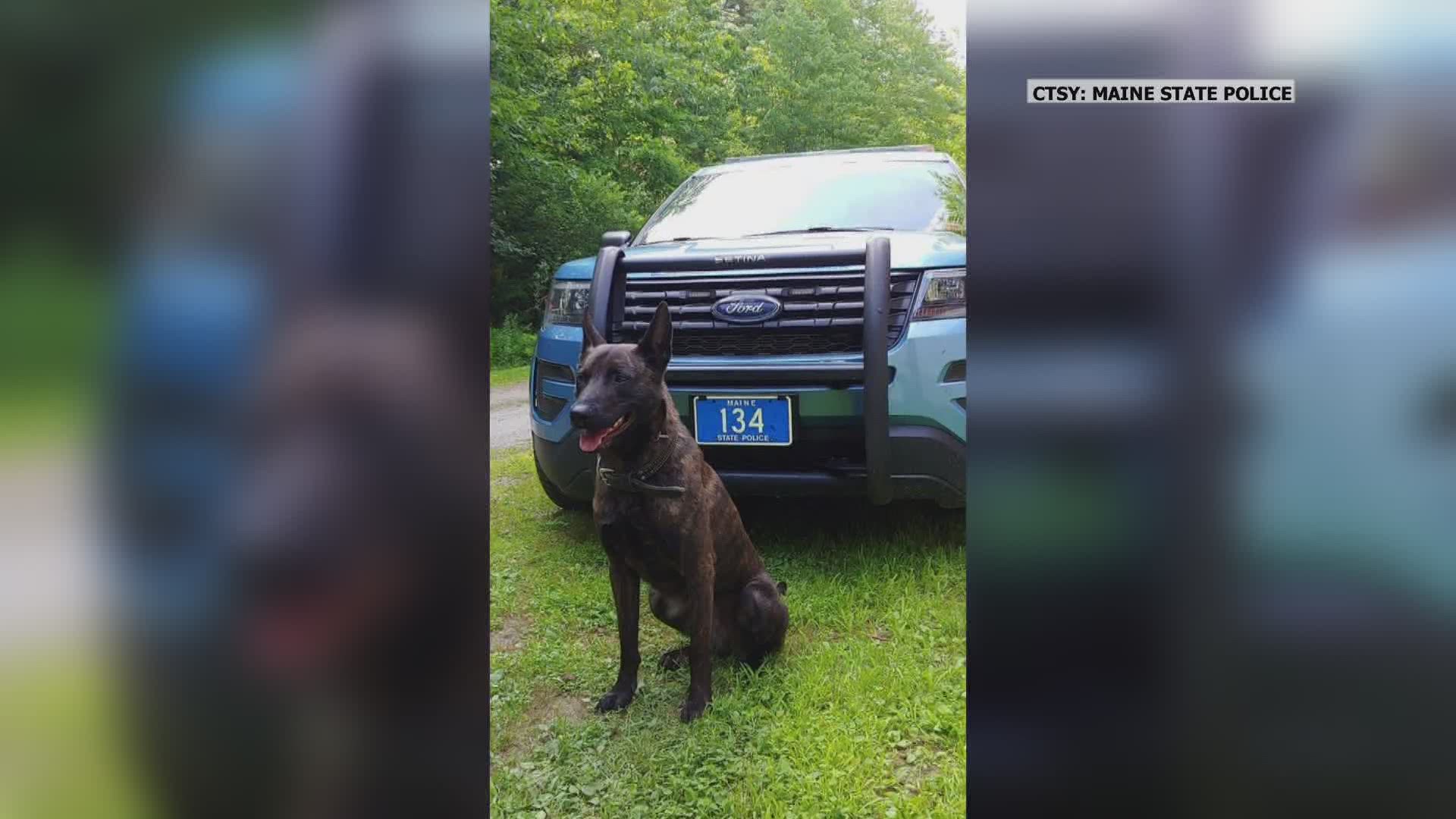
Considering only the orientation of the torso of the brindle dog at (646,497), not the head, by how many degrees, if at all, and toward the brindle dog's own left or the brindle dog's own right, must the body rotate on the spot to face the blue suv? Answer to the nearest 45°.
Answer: approximately 180°

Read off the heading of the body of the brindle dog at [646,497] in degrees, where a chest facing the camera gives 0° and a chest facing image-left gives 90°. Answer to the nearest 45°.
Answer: approximately 45°
